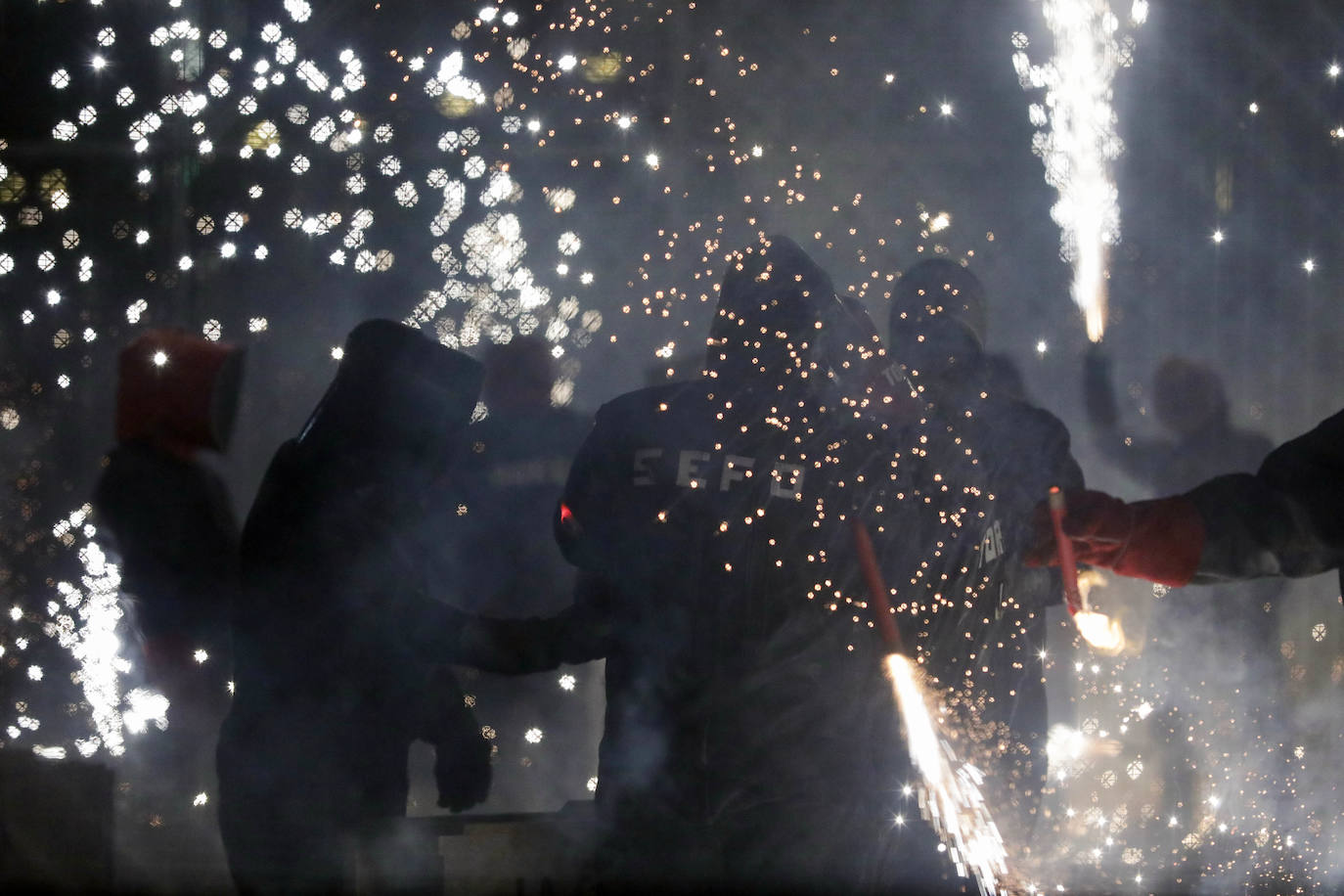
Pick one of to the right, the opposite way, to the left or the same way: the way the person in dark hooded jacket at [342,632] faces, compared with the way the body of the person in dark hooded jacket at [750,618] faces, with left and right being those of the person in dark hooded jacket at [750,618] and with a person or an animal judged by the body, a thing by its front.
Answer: to the right

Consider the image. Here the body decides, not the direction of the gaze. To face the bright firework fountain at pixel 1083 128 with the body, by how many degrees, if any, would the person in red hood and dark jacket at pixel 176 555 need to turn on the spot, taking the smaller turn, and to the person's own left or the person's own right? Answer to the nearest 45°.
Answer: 0° — they already face it

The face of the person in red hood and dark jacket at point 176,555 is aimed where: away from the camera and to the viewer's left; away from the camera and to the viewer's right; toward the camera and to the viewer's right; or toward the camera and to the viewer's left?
away from the camera and to the viewer's right

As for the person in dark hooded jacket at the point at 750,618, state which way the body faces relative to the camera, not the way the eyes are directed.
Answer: away from the camera

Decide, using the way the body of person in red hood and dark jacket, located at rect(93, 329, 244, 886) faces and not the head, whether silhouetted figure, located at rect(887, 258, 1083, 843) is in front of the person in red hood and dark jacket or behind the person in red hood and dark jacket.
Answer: in front

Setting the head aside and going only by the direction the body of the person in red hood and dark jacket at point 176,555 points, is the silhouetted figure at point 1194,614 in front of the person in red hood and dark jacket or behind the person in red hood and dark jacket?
in front

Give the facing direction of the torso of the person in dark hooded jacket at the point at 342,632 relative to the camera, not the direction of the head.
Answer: to the viewer's right

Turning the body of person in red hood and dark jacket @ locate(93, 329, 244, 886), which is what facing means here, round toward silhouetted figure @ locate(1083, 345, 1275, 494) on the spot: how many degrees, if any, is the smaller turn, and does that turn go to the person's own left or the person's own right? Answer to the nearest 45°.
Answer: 0° — they already face them
